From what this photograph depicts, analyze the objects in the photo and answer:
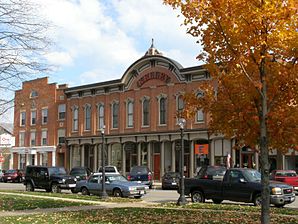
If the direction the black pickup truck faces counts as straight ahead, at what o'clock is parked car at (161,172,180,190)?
The parked car is roughly at 7 o'clock from the black pickup truck.

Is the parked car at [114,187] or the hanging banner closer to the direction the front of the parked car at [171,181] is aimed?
the hanging banner

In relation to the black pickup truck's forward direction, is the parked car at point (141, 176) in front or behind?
behind

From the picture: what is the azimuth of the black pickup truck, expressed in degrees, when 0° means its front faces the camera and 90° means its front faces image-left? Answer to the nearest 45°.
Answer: approximately 315°

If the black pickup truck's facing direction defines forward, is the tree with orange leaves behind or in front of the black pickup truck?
in front

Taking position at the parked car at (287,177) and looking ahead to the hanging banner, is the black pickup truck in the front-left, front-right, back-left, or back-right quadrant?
back-left

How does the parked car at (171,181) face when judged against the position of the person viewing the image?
facing away from the viewer and to the left of the viewer
